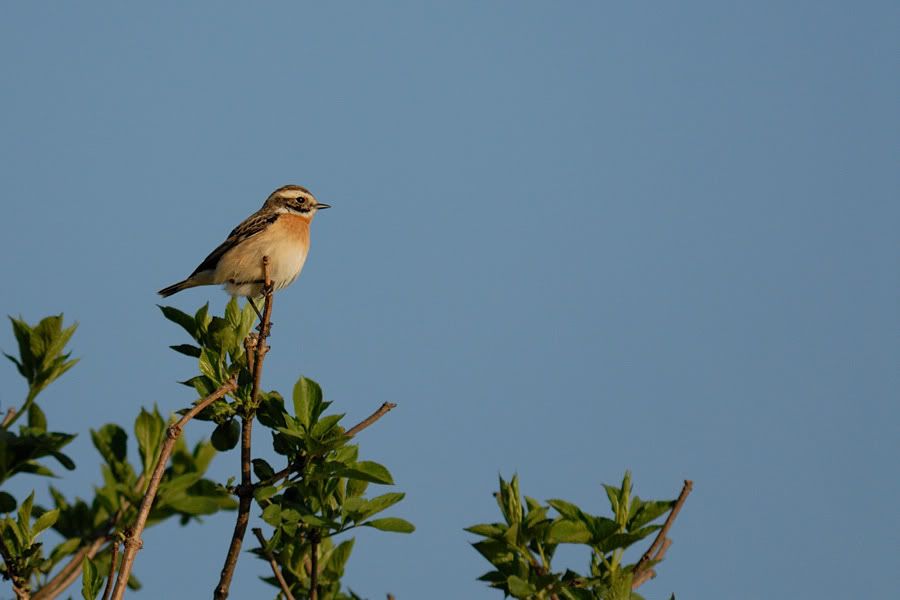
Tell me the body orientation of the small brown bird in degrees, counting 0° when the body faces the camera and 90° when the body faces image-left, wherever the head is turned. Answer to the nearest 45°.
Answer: approximately 270°
